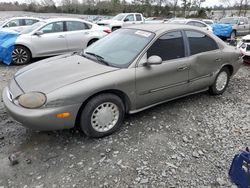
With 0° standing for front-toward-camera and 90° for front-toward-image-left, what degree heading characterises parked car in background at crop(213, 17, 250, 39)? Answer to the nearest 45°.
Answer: approximately 45°

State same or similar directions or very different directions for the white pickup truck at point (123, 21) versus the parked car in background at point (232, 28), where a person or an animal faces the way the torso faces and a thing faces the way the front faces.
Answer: same or similar directions

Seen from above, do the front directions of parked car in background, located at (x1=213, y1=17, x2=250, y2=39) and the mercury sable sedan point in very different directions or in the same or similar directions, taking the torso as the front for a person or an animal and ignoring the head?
same or similar directions

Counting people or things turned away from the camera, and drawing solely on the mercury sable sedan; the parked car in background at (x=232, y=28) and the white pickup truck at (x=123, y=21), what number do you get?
0

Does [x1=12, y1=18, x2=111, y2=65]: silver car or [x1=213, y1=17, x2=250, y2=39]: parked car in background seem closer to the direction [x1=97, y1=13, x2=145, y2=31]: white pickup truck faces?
the silver car

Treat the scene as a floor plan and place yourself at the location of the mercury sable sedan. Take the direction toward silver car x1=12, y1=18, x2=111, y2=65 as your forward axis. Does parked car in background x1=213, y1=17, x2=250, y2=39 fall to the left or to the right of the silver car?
right

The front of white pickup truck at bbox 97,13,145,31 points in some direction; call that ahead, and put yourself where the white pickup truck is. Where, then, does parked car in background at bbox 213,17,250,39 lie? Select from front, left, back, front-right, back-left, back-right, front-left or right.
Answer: back-left

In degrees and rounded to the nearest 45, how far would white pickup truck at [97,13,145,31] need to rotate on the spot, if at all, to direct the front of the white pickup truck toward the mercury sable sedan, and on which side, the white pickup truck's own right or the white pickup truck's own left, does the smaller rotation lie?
approximately 45° to the white pickup truck's own left

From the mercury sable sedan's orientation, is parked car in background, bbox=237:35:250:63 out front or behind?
behind

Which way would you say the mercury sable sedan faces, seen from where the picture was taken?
facing the viewer and to the left of the viewer

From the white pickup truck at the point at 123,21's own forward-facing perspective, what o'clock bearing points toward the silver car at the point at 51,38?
The silver car is roughly at 11 o'clock from the white pickup truck.

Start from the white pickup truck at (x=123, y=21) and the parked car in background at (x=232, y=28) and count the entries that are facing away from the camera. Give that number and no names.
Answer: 0

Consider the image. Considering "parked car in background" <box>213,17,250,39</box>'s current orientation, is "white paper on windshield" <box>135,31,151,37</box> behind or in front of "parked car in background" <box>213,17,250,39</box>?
in front
